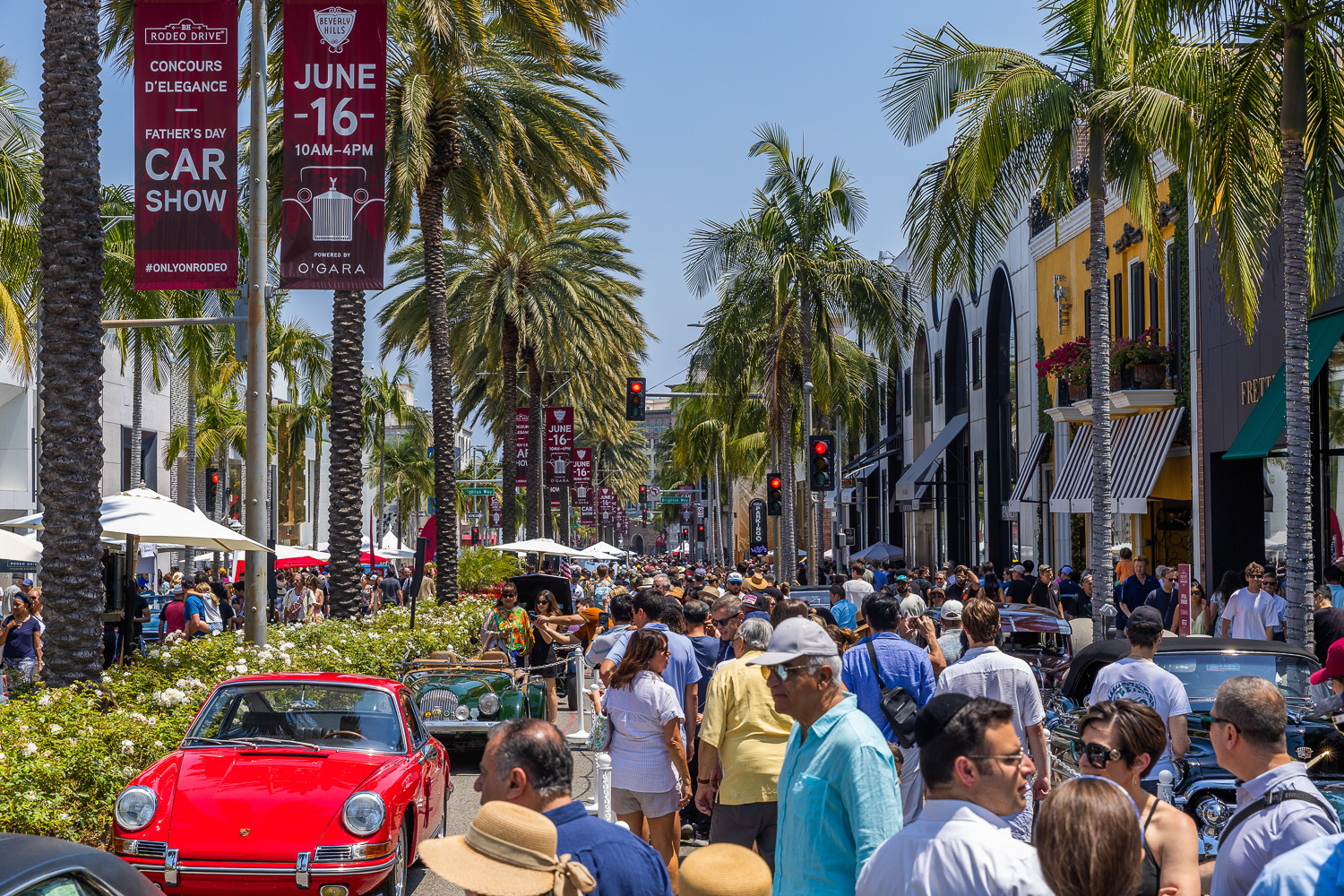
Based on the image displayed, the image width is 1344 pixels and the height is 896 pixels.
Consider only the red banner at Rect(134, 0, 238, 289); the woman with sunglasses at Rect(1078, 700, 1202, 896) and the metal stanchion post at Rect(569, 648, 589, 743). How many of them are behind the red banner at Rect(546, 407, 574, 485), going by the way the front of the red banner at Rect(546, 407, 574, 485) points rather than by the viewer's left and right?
0

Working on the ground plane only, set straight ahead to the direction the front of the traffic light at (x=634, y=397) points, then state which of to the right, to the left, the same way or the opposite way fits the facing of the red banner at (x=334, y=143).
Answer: the same way

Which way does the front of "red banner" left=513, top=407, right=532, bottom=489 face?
toward the camera

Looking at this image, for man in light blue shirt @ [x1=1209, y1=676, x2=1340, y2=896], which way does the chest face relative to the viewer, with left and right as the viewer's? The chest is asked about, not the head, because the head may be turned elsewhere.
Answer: facing to the left of the viewer

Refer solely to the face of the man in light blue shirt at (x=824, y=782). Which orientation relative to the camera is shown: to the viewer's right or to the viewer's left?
to the viewer's left

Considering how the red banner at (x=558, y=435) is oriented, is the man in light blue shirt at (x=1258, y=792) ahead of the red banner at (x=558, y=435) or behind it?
ahead

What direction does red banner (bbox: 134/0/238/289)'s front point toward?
toward the camera

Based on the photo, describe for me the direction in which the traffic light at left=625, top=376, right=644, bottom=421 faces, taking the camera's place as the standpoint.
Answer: facing the viewer

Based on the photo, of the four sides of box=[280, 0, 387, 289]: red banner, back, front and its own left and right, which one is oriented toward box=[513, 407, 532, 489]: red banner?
back

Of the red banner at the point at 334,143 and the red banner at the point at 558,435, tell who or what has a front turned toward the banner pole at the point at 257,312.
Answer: the red banner at the point at 558,435

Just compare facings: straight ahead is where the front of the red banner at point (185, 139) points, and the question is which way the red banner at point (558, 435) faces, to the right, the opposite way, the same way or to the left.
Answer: the same way

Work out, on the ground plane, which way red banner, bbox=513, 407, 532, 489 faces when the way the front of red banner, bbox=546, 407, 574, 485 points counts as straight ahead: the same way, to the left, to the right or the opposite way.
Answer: the same way

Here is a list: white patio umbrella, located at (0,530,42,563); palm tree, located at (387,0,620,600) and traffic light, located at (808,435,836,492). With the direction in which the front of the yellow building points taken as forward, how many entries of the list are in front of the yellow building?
3

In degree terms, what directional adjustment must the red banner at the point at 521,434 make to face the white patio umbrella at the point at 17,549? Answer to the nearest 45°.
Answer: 0° — it already faces it

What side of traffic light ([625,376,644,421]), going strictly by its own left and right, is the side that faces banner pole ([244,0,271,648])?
front

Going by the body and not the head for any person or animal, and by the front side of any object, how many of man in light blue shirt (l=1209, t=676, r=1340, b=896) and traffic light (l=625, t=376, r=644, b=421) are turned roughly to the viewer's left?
1
